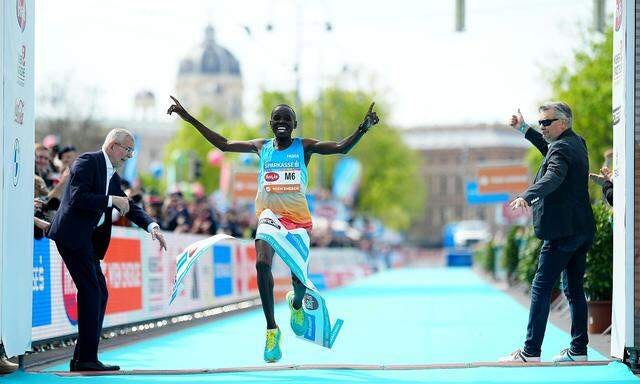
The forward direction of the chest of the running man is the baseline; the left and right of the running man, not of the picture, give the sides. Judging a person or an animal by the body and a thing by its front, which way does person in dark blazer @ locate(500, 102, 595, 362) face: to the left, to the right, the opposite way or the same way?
to the right

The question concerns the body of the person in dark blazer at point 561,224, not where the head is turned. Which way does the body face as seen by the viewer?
to the viewer's left

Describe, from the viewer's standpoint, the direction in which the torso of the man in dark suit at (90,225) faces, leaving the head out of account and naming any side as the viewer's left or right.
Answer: facing to the right of the viewer

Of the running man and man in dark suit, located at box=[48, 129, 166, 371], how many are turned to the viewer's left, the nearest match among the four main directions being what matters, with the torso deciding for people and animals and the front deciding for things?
0

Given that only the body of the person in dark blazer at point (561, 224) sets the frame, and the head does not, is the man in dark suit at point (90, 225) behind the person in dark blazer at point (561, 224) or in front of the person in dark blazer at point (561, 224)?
in front

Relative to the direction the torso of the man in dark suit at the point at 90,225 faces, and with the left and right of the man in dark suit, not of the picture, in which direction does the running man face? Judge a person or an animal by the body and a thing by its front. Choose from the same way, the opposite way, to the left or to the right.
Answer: to the right

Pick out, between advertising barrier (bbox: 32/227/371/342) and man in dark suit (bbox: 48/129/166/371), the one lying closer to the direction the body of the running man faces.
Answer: the man in dark suit

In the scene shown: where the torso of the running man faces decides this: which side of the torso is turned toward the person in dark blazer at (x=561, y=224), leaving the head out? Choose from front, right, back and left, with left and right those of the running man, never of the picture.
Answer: left

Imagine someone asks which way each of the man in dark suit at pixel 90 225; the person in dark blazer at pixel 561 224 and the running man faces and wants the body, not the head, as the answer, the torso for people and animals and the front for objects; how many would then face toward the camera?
1

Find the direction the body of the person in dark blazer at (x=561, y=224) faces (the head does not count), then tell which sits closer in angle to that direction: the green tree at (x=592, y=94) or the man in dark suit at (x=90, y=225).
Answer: the man in dark suit

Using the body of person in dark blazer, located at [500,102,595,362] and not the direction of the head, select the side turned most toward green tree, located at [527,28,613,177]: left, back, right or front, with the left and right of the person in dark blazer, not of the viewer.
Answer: right

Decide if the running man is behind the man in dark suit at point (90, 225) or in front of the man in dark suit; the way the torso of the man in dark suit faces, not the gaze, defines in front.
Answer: in front

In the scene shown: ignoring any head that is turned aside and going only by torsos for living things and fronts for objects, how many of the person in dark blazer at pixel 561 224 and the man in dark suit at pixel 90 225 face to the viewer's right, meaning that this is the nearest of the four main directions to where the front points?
1
